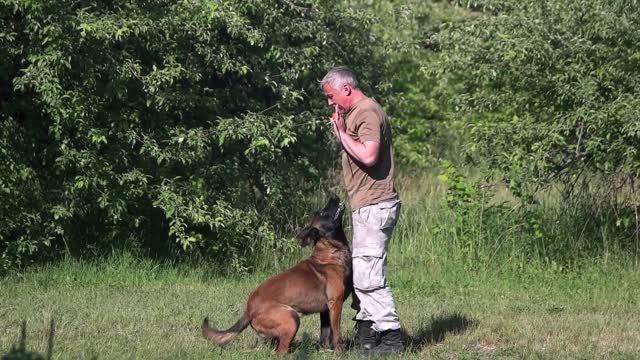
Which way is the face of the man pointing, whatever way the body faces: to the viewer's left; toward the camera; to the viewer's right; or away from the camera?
to the viewer's left

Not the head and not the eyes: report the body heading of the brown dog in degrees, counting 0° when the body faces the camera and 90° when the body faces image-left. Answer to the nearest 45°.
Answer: approximately 270°

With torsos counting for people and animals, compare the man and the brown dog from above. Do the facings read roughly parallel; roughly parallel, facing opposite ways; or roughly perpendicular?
roughly parallel, facing opposite ways

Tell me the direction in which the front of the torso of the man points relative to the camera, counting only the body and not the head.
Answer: to the viewer's left

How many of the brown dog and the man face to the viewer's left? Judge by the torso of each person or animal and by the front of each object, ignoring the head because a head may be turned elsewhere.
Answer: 1
